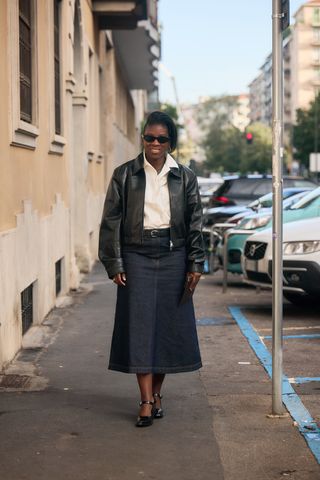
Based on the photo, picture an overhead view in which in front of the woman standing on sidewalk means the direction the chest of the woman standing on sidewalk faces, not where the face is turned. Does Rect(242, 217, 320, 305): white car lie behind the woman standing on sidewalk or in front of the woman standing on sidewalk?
behind

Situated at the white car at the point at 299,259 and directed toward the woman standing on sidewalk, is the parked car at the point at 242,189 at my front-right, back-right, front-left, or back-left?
back-right

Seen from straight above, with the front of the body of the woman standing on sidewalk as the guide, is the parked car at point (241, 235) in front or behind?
behind

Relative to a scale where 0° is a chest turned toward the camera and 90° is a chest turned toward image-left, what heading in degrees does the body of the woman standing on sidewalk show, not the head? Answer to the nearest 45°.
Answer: approximately 0°

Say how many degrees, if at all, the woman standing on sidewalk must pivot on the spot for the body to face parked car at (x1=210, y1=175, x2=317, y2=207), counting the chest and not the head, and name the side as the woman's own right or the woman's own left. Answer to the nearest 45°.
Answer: approximately 180°

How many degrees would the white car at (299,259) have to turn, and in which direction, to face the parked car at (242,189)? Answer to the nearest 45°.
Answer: approximately 135° to its right

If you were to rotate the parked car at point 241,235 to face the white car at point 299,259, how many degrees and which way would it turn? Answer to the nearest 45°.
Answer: approximately 45° to its left

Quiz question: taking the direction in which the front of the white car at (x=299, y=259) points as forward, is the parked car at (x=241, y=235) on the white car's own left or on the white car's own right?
on the white car's own right

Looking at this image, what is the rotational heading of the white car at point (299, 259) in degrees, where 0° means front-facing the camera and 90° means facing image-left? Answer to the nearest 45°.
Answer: approximately 45°
